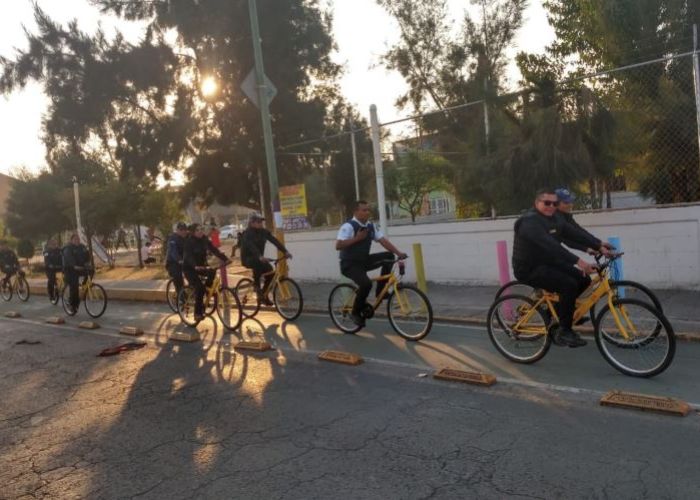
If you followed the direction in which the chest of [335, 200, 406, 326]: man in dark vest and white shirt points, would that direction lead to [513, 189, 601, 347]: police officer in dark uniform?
yes

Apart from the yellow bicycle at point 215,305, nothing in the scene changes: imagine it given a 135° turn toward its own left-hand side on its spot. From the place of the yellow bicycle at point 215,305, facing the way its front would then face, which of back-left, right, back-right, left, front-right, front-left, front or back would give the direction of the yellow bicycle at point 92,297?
front-left

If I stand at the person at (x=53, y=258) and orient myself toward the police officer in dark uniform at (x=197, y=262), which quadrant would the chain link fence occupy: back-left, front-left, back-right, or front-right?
front-left

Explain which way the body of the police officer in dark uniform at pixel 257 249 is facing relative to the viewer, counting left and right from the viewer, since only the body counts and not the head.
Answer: facing the viewer and to the right of the viewer

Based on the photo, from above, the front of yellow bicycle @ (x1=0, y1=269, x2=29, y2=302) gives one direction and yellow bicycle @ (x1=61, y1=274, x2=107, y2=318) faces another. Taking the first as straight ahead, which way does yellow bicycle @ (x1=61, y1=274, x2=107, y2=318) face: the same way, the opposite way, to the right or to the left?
the same way

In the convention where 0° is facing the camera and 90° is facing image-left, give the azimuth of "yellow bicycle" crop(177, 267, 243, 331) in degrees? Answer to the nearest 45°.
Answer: approximately 315°

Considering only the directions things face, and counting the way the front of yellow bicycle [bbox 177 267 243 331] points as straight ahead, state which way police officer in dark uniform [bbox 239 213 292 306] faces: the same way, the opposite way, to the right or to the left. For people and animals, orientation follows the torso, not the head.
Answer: the same way

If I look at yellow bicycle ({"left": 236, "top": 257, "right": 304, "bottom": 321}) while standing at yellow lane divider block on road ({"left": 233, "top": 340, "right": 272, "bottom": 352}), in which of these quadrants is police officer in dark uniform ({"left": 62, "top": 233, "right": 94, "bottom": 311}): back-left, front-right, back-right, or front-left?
front-left

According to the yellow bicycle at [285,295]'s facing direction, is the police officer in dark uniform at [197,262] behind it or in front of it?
behind

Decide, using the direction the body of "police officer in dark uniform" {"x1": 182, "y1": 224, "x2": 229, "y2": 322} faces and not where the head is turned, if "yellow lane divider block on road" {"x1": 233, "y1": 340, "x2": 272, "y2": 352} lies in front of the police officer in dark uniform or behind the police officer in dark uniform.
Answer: in front

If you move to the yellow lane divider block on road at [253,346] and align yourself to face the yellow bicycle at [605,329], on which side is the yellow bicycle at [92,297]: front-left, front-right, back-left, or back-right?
back-left

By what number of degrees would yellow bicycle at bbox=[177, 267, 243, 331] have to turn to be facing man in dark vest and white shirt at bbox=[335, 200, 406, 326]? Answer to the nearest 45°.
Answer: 0° — it already faces them

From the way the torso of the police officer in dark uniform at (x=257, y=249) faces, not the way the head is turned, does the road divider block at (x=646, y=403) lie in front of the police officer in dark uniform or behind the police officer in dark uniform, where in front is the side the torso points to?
in front

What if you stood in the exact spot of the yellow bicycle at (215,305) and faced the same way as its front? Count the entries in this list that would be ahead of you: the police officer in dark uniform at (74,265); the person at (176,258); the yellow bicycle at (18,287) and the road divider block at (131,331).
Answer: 0

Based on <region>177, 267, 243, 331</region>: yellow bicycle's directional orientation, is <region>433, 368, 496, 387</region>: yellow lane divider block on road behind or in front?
in front

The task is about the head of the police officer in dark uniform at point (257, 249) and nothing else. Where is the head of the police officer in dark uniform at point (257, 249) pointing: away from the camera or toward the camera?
toward the camera

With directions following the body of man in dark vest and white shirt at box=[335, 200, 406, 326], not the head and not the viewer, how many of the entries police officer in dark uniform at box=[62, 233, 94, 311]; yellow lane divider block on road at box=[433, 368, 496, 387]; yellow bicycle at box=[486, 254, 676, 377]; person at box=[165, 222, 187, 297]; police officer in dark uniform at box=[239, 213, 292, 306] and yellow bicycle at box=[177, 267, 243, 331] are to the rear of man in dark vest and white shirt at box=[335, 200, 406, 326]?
4

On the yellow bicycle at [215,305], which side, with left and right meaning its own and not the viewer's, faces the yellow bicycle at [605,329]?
front

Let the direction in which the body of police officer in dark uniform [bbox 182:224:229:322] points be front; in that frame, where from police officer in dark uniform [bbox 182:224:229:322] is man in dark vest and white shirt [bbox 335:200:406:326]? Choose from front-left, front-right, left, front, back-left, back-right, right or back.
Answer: front

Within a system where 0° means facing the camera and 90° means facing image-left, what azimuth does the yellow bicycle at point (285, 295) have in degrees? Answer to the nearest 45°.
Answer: approximately 315°

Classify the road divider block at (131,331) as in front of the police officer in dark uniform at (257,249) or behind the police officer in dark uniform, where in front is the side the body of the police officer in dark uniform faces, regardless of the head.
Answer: behind

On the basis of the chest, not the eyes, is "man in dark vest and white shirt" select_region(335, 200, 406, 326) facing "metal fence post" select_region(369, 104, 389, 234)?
no

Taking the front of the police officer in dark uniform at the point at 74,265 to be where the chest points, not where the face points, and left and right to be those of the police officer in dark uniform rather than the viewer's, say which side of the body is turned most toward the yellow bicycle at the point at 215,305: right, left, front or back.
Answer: front
